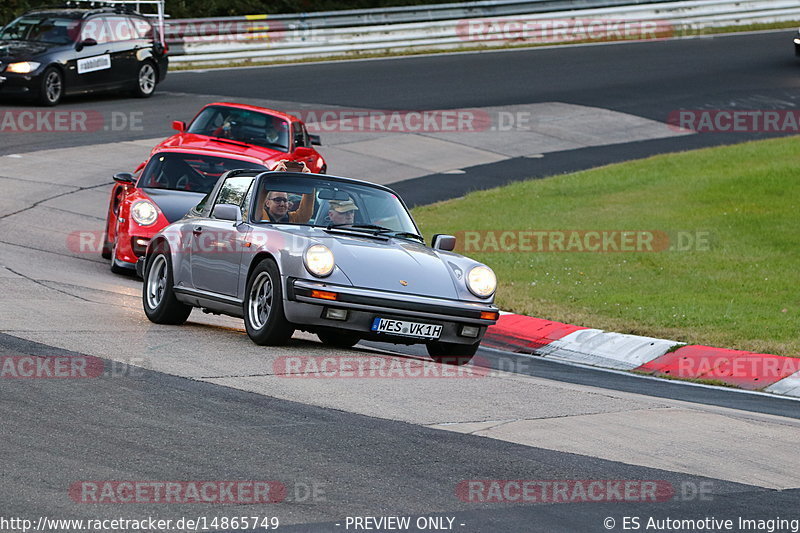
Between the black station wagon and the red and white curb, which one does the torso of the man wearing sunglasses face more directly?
the red and white curb

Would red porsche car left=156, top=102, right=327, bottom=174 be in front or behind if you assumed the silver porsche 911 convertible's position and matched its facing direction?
behind

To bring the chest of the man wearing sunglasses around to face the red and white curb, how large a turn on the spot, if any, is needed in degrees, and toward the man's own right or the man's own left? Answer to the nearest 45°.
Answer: approximately 45° to the man's own left

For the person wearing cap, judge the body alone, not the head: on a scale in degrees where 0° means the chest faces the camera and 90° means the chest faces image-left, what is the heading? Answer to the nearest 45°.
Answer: approximately 315°

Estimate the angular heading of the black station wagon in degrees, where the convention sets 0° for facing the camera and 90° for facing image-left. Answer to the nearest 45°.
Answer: approximately 45°

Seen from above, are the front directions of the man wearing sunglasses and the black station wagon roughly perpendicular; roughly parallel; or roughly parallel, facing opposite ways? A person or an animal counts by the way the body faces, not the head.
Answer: roughly perpendicular

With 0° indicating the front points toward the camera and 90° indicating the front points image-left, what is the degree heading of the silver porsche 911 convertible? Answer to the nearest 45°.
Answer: approximately 315°

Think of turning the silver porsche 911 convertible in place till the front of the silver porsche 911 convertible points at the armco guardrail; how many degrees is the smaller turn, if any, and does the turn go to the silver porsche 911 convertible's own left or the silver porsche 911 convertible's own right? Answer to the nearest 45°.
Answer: approximately 135° to the silver porsche 911 convertible's own left
